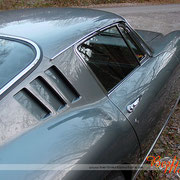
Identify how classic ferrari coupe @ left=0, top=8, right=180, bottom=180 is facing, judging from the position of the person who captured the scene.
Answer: facing away from the viewer and to the right of the viewer
